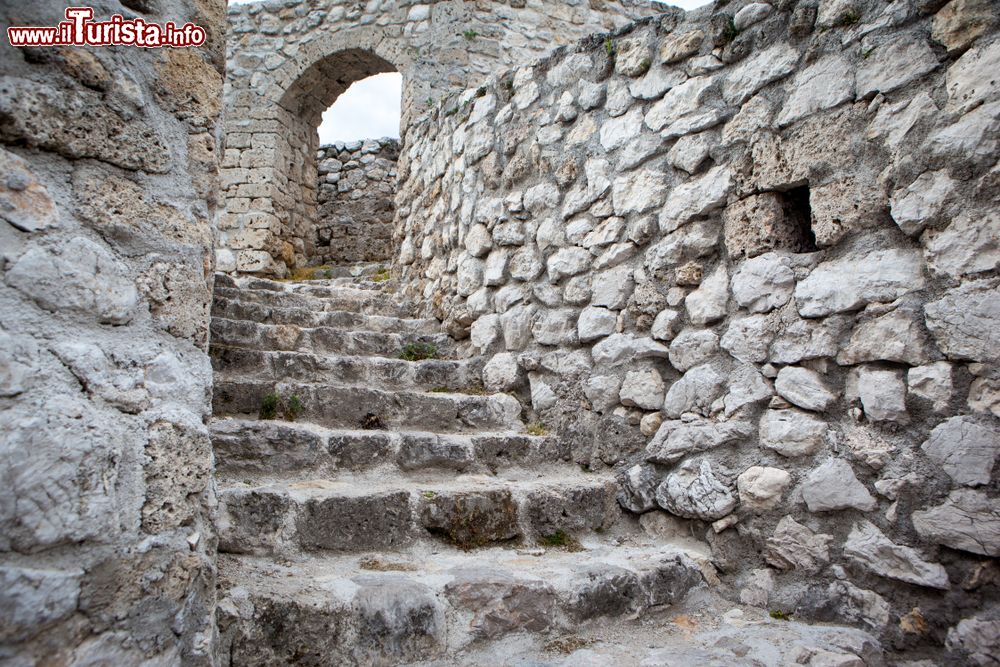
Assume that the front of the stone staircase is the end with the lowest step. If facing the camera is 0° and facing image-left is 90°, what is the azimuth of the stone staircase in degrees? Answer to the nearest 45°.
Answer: approximately 0°

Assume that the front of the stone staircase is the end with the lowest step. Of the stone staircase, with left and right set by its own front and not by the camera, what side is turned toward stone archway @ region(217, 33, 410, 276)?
back
